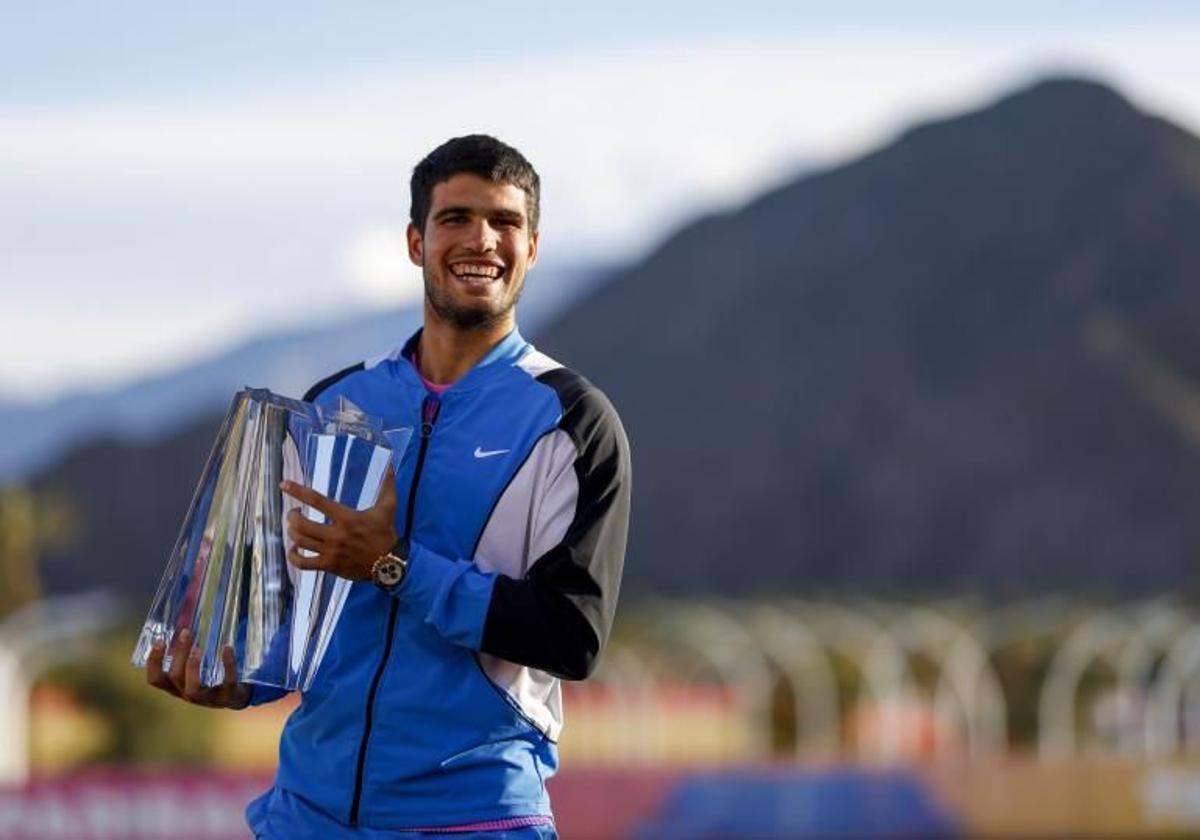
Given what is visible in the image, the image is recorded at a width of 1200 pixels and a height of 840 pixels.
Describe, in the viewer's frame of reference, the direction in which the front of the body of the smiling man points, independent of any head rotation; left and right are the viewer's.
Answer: facing the viewer and to the left of the viewer

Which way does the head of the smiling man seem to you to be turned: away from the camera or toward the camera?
toward the camera
